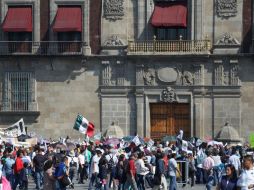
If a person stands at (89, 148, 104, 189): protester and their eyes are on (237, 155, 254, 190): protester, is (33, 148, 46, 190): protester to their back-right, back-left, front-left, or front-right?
back-right

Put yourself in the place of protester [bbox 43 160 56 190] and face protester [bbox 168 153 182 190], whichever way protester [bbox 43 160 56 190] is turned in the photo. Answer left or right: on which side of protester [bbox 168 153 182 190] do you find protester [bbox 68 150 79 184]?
left

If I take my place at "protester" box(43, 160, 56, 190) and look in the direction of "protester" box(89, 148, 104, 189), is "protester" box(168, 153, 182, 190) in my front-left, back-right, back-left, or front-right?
front-right

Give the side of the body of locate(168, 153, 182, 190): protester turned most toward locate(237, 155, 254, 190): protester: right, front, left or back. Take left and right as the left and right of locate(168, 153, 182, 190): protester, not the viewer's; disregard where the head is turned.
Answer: right
